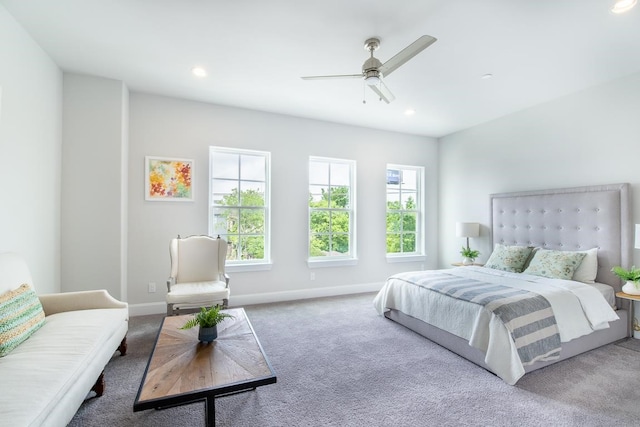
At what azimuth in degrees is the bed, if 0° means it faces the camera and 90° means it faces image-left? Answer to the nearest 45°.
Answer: approximately 45°

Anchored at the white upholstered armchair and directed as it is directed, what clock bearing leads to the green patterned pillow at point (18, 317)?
The green patterned pillow is roughly at 1 o'clock from the white upholstered armchair.

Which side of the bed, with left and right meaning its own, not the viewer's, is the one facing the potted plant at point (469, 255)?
right

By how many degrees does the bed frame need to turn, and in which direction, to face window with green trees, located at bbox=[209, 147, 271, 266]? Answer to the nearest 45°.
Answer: approximately 45° to its right

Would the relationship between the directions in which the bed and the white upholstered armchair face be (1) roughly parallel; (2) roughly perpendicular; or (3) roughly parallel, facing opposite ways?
roughly perpendicular

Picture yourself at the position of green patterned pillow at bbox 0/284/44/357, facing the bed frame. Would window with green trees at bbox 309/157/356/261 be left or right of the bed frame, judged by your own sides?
left

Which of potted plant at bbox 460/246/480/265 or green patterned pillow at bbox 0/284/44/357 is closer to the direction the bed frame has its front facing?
the green patterned pillow

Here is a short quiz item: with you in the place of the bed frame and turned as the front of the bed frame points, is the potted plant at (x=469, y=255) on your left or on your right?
on your right

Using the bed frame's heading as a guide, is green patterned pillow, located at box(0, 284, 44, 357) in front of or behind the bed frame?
in front

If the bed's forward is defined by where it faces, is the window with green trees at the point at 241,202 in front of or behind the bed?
in front

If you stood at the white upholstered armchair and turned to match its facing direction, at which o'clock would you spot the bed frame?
The bed frame is roughly at 10 o'clock from the white upholstered armchair.

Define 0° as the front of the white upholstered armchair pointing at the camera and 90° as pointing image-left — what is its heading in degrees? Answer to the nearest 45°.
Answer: approximately 0°
